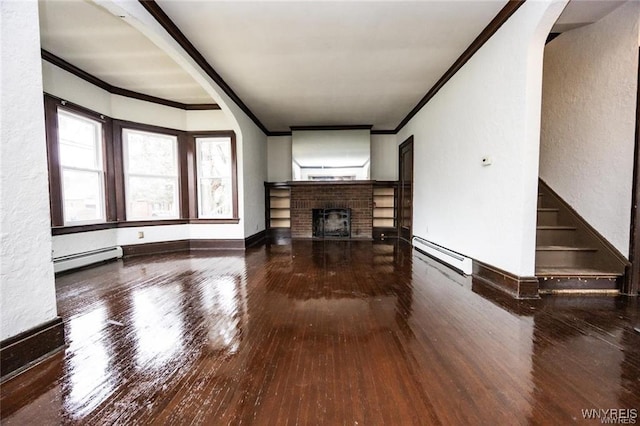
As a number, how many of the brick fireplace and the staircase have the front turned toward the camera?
2

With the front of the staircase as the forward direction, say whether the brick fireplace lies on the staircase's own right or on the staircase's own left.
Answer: on the staircase's own right

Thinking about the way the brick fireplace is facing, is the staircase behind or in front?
in front

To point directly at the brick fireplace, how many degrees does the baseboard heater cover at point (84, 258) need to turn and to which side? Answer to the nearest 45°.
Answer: approximately 45° to its left

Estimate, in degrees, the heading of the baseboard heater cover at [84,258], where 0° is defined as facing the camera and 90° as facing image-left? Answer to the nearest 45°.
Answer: approximately 315°

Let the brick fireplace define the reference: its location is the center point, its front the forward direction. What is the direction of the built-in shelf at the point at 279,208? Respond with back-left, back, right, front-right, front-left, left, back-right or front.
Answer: right

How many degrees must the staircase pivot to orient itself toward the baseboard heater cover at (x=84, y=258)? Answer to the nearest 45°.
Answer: approximately 45° to its right

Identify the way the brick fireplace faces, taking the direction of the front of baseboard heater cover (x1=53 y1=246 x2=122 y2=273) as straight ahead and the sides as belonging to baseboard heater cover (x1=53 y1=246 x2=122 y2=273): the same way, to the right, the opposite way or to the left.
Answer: to the right

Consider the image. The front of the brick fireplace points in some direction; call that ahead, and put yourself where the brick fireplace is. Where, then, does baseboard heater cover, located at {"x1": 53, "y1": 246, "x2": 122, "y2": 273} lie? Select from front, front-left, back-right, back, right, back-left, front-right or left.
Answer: front-right

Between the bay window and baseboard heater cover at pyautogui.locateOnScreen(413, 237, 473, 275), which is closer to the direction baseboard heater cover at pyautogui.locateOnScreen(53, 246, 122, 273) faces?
the baseboard heater cover

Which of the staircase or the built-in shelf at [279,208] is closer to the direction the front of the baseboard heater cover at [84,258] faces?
the staircase

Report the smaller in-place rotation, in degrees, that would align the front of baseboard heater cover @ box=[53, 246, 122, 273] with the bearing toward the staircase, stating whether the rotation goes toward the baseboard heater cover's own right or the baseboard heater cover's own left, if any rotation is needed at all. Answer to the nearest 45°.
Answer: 0° — it already faces it
